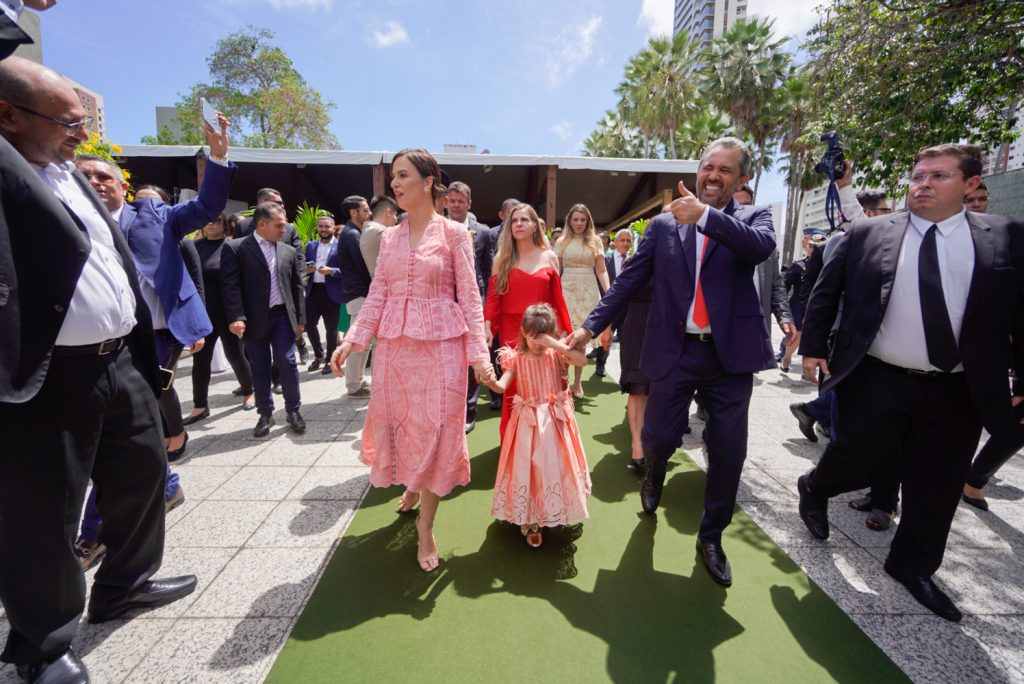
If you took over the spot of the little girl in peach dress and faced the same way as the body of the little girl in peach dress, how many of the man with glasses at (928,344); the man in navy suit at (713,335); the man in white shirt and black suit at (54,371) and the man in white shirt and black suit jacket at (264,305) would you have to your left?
2

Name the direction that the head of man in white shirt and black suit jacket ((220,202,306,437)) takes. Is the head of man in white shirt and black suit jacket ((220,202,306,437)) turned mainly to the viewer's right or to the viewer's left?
to the viewer's right

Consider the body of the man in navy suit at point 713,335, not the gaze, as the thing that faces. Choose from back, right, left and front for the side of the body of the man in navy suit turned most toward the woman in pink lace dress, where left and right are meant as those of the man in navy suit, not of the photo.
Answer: right

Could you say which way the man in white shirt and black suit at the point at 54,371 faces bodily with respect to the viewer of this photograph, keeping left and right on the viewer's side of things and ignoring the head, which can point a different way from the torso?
facing the viewer and to the right of the viewer

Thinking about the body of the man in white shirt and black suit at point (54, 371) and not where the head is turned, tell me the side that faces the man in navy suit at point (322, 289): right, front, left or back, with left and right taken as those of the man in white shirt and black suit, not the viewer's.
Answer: left

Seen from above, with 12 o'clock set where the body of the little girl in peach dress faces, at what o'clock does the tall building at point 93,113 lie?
The tall building is roughly at 4 o'clock from the little girl in peach dress.

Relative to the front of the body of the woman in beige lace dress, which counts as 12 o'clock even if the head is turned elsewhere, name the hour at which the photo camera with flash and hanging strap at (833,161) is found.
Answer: The photo camera with flash and hanging strap is roughly at 11 o'clock from the woman in beige lace dress.

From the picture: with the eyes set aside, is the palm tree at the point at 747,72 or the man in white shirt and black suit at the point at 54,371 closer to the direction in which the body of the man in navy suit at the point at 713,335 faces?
the man in white shirt and black suit

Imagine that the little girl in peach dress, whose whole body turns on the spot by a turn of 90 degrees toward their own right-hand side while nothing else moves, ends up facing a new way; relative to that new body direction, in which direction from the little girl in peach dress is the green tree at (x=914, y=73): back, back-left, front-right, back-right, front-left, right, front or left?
back-right

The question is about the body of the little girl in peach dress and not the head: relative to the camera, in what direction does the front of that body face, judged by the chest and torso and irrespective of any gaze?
toward the camera

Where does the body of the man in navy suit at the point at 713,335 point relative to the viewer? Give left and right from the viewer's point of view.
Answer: facing the viewer

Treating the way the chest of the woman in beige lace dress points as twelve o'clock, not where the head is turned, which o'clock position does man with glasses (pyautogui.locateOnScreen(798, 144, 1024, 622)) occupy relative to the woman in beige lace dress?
The man with glasses is roughly at 11 o'clock from the woman in beige lace dress.
